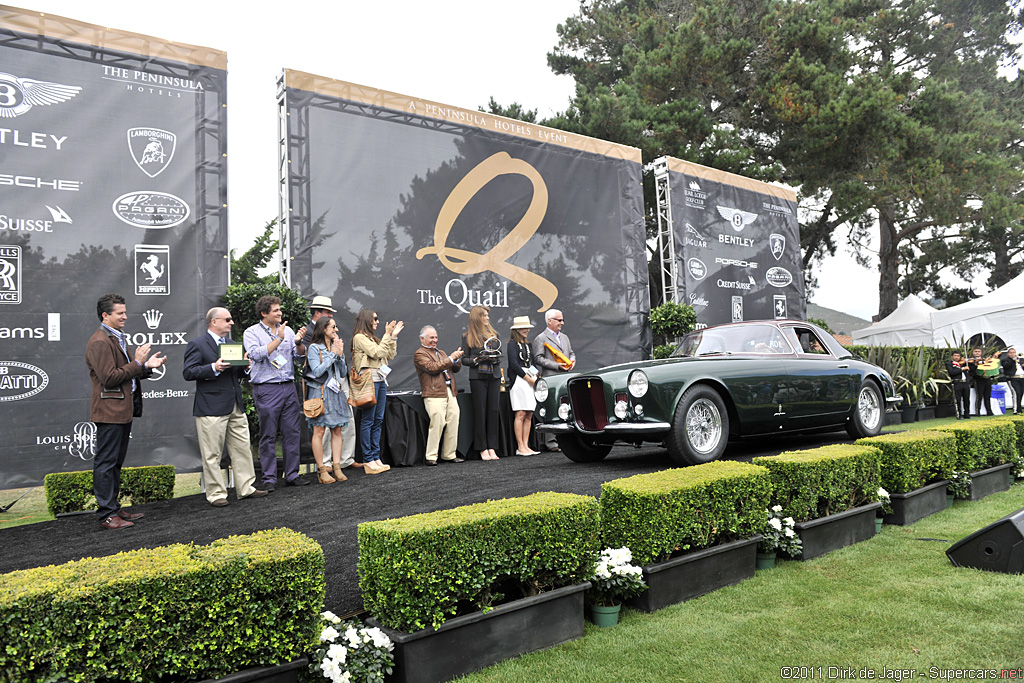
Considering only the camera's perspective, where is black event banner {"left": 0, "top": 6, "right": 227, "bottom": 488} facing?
facing the viewer and to the right of the viewer

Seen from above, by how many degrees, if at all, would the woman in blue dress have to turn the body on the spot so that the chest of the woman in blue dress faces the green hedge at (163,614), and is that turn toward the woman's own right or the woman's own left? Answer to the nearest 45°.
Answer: approximately 45° to the woman's own right

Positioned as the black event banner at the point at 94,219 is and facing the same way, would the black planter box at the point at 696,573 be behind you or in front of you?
in front

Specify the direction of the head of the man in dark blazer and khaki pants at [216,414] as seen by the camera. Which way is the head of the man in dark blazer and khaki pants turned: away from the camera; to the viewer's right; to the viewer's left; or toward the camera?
to the viewer's right

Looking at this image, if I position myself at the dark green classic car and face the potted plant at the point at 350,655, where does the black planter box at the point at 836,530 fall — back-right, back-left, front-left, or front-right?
front-left

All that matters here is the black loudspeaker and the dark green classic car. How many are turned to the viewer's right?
0

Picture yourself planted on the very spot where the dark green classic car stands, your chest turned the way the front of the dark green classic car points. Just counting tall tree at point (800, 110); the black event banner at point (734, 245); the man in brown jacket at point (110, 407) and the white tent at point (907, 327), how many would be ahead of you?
1

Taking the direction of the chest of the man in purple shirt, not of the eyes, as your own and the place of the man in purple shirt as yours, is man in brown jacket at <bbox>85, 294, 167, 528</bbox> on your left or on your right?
on your right

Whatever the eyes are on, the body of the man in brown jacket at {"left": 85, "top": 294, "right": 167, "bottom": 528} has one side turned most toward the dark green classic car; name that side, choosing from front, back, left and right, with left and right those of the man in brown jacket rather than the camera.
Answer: front

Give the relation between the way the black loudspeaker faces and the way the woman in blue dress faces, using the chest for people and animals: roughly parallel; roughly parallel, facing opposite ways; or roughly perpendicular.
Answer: roughly parallel, facing opposite ways

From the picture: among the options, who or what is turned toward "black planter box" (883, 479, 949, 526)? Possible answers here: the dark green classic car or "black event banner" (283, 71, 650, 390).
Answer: the black event banner

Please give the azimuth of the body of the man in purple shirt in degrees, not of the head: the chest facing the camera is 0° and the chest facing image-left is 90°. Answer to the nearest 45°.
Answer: approximately 315°

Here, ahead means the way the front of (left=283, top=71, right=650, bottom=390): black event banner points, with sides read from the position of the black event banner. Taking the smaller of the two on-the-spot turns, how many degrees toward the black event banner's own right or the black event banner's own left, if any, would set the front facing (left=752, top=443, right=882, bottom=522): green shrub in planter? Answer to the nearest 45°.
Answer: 0° — it already faces it

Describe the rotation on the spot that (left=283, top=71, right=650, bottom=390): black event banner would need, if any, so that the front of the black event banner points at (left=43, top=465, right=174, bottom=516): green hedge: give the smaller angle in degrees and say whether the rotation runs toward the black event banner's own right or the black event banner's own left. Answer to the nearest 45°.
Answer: approximately 90° to the black event banner's own right

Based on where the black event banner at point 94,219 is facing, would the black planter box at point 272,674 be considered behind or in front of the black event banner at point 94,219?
in front

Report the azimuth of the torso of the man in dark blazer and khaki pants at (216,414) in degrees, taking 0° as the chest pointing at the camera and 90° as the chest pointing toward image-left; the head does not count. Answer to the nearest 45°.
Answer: approximately 315°

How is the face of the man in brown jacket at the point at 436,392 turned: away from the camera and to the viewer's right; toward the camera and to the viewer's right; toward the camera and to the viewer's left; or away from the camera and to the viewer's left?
toward the camera and to the viewer's right

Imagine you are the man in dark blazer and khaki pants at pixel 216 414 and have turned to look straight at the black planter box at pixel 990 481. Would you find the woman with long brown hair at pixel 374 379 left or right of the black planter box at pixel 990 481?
left

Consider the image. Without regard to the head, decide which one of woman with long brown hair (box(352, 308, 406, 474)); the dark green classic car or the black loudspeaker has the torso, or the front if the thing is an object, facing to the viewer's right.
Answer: the woman with long brown hair
